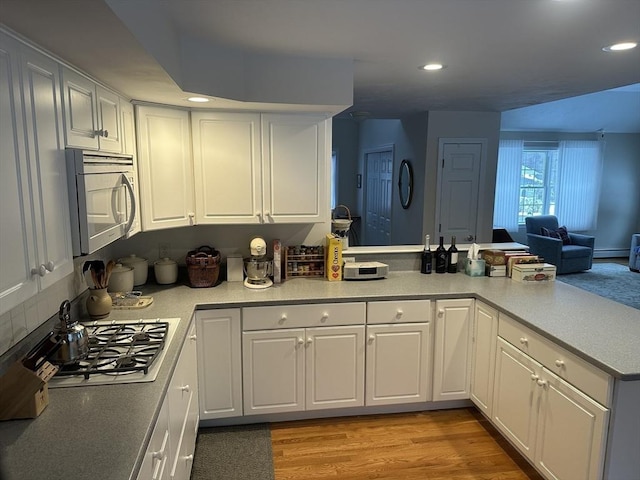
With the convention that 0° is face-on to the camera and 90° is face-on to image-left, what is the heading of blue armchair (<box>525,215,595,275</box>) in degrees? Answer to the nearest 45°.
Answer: approximately 315°

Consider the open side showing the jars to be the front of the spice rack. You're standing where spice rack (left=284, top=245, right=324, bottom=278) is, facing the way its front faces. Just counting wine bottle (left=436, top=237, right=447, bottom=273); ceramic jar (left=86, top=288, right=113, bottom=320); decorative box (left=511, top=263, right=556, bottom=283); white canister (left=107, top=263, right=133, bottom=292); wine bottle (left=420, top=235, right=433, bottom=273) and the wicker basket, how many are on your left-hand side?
3

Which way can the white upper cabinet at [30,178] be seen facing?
to the viewer's right

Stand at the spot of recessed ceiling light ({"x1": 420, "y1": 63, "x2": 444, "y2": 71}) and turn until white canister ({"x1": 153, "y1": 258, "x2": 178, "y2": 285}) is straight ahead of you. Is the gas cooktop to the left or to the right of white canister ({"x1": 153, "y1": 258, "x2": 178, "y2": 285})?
left

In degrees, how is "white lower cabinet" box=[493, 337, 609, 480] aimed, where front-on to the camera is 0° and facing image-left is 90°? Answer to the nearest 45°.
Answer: approximately 45°

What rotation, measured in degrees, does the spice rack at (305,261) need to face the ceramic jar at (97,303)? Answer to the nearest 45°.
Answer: approximately 45° to its right

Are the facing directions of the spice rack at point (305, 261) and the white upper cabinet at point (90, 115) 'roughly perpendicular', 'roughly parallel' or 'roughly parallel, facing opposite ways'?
roughly perpendicular
